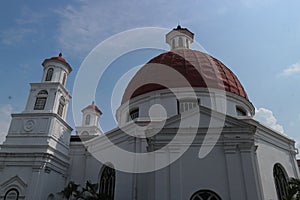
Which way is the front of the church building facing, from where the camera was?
facing to the left of the viewer
